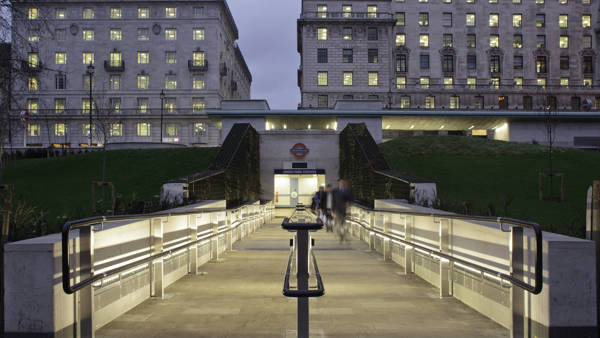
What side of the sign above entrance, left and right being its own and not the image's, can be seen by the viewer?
front
